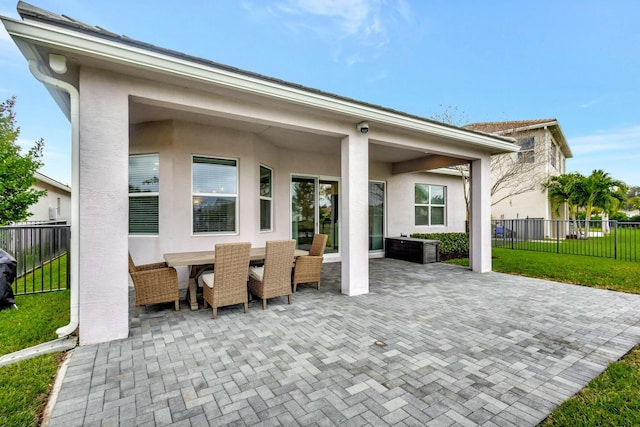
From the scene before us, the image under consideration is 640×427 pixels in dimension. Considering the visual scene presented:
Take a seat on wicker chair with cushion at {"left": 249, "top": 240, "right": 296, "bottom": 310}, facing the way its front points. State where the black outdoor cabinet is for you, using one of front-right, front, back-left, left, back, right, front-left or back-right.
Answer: right

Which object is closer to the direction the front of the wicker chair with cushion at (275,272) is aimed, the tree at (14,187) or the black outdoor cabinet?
the tree

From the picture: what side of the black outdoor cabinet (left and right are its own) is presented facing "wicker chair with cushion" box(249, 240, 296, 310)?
front

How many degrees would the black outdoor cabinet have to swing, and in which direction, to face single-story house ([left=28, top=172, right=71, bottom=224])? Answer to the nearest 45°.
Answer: approximately 45° to its right

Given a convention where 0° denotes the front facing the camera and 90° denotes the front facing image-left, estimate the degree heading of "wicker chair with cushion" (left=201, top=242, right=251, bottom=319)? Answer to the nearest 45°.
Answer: approximately 135°

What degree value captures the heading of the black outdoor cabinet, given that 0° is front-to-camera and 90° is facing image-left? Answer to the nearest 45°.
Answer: approximately 45°

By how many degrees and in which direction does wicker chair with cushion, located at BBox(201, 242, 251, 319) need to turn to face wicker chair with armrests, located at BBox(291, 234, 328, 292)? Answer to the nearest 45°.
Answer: approximately 90° to its right

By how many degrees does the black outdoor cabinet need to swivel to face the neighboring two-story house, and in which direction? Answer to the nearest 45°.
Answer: approximately 180°

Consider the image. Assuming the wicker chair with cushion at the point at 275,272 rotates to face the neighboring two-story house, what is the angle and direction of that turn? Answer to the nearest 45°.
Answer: approximately 90° to its right

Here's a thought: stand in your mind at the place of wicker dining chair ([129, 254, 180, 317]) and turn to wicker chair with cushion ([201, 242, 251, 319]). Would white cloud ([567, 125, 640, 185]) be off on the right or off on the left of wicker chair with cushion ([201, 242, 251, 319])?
left

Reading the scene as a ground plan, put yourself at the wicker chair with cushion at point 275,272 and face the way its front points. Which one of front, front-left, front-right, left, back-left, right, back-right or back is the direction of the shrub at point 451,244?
right

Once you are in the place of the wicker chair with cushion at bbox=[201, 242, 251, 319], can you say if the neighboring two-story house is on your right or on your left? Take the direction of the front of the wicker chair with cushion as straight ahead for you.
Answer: on your right

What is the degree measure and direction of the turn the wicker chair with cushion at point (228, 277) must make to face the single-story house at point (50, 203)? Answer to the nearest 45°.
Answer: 0° — it already faces it

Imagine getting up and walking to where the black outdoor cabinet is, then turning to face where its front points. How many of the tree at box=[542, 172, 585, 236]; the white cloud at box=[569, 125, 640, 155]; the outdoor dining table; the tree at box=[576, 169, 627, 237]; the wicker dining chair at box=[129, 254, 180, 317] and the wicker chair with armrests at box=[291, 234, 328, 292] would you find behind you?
3
